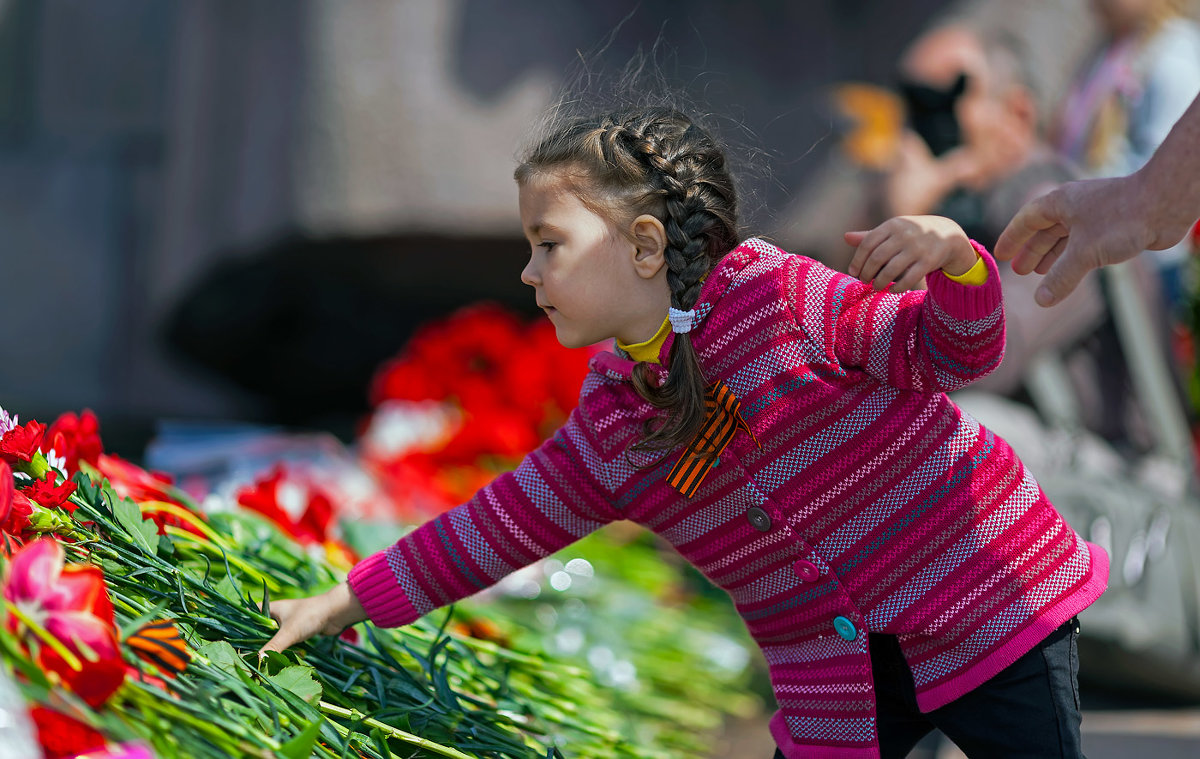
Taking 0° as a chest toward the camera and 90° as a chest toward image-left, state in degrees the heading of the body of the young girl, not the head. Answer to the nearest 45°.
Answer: approximately 45°

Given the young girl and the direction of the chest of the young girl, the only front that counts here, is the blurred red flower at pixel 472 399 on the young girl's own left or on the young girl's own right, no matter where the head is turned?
on the young girl's own right

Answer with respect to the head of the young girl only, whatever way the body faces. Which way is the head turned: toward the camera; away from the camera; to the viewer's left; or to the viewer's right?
to the viewer's left

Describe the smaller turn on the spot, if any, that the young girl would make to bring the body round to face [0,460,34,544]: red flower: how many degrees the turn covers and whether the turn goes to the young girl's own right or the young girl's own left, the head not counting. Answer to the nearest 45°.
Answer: approximately 45° to the young girl's own right

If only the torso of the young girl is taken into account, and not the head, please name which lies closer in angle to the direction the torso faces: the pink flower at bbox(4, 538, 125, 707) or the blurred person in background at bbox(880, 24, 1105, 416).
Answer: the pink flower

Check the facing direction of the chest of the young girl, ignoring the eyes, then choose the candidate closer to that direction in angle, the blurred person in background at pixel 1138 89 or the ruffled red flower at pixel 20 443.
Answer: the ruffled red flower

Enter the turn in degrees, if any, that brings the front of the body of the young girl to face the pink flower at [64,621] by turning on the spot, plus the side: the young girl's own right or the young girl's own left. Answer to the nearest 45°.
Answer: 0° — they already face it
